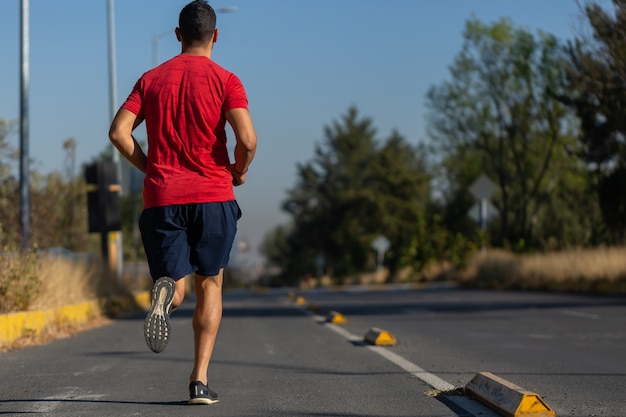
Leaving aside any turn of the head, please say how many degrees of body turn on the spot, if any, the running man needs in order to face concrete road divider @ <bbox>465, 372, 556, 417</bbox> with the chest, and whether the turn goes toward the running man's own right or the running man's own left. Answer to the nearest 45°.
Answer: approximately 90° to the running man's own right

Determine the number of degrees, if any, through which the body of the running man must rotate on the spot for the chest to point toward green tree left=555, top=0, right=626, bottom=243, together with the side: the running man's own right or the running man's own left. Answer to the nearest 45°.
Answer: approximately 45° to the running man's own right

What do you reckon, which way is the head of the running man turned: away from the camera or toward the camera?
away from the camera

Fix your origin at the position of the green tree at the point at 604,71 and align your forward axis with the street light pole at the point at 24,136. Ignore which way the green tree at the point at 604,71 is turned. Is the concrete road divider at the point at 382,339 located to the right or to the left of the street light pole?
left

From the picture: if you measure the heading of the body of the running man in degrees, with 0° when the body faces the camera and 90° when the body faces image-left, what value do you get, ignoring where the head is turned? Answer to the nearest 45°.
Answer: approximately 180°

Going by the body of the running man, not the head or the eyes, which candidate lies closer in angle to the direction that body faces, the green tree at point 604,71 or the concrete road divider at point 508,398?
the green tree

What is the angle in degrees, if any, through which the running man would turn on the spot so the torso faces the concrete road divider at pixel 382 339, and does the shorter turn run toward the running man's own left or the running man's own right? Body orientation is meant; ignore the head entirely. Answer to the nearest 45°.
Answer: approximately 45° to the running man's own right
